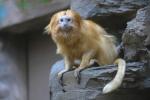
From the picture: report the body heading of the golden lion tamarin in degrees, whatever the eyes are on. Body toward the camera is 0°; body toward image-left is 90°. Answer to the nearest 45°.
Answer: approximately 45°
